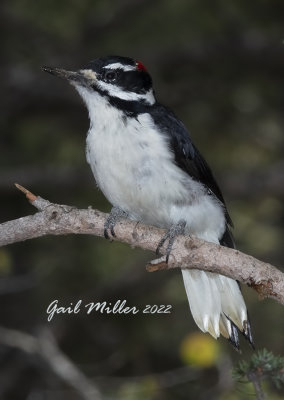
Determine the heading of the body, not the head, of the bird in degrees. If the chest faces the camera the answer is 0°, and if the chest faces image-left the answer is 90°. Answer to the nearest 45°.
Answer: approximately 45°
